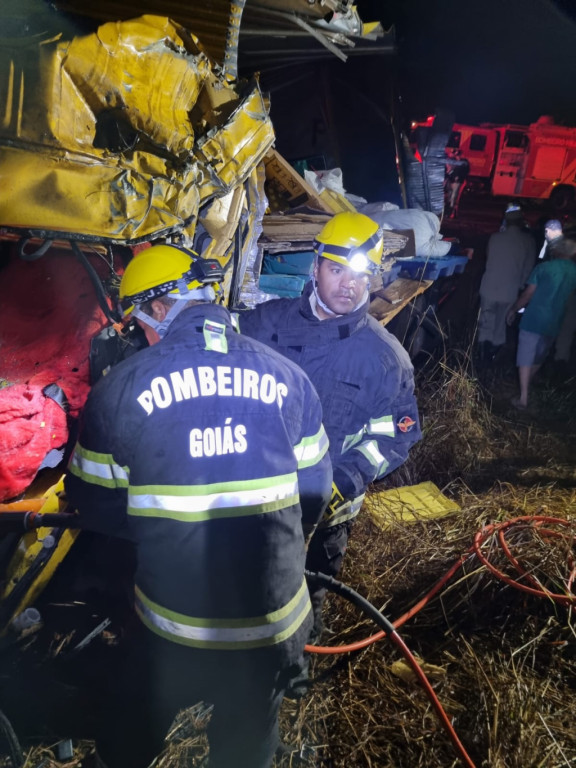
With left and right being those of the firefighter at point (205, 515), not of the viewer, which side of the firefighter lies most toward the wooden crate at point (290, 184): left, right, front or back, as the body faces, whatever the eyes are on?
front

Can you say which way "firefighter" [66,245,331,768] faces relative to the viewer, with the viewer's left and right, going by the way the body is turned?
facing away from the viewer

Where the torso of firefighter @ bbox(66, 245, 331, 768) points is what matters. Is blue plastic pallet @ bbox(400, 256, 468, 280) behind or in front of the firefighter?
in front

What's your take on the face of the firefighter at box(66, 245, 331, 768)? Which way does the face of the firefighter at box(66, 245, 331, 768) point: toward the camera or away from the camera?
away from the camera

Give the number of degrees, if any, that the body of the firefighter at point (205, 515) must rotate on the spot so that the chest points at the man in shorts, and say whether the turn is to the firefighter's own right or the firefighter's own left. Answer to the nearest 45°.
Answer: approximately 45° to the firefighter's own right

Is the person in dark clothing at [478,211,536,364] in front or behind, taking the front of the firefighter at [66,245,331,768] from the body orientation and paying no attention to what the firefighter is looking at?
in front
